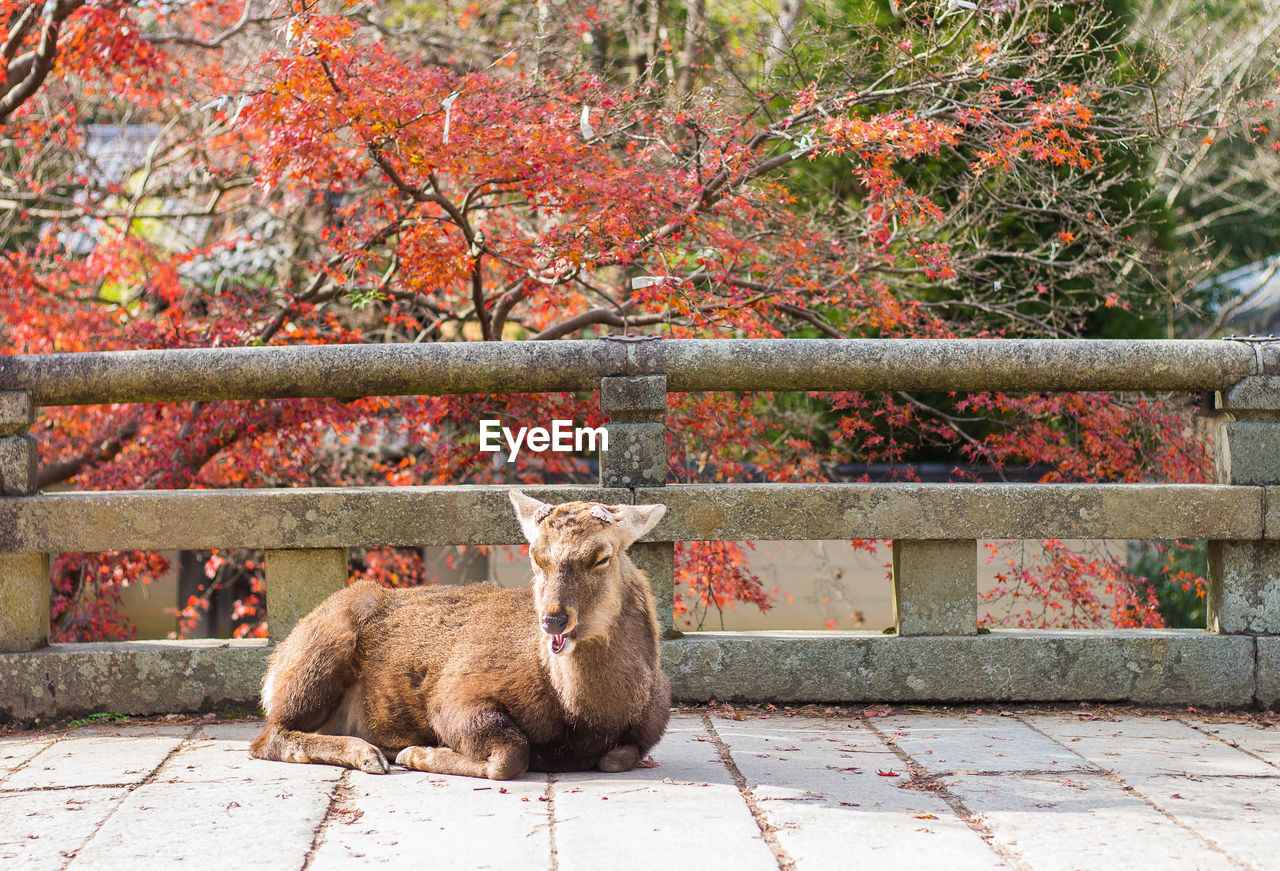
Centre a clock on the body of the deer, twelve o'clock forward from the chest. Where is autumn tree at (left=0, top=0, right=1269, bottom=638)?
The autumn tree is roughly at 8 o'clock from the deer.

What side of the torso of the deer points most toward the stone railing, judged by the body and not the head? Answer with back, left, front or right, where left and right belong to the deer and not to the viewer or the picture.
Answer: left

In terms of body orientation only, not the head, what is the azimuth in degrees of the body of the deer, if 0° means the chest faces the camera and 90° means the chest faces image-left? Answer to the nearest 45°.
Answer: approximately 315°
